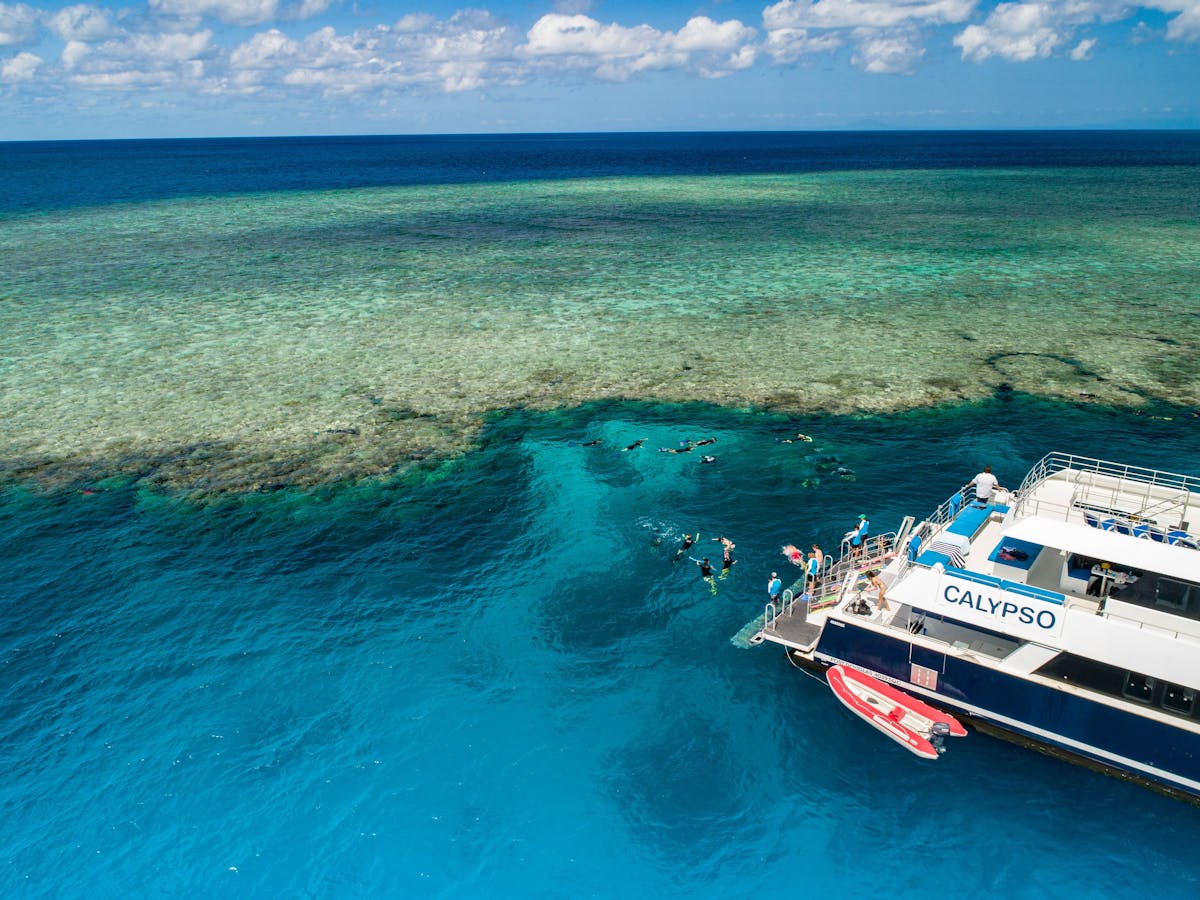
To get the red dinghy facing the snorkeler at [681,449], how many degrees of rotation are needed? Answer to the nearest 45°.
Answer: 0° — it already faces them

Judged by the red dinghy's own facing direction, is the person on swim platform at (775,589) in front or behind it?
in front

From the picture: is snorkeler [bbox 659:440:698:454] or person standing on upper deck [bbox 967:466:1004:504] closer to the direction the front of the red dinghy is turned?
the snorkeler

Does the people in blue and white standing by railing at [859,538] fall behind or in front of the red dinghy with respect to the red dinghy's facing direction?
in front

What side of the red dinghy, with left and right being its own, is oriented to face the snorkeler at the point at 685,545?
front

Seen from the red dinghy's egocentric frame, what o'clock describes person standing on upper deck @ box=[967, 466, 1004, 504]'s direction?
The person standing on upper deck is roughly at 2 o'clock from the red dinghy.

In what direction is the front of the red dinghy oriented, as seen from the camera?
facing away from the viewer and to the left of the viewer
